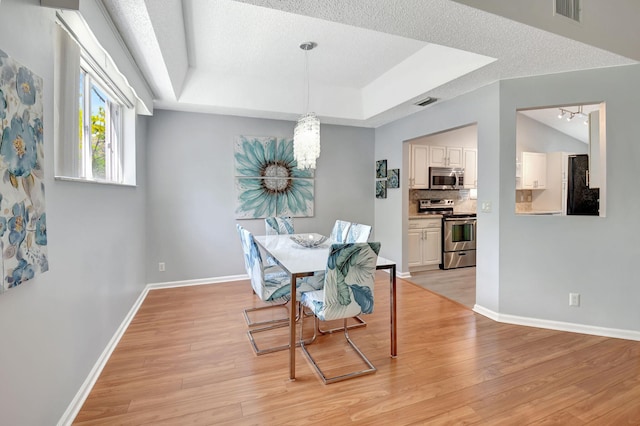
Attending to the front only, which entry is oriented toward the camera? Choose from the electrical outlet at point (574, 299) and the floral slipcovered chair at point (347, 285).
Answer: the electrical outlet

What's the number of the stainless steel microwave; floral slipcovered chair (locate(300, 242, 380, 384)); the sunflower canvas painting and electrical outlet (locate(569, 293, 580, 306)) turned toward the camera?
3

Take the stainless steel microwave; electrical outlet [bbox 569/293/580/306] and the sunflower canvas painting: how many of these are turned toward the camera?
3

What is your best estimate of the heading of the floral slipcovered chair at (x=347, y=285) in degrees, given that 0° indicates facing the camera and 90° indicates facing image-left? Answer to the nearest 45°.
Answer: approximately 135°

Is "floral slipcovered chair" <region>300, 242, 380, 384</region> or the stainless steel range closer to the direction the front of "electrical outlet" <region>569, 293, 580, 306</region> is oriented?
the floral slipcovered chair

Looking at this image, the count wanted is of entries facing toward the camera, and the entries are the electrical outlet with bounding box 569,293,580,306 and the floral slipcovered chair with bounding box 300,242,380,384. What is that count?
1

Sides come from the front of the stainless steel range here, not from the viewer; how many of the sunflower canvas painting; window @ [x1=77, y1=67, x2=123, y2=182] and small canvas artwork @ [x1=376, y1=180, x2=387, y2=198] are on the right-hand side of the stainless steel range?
3

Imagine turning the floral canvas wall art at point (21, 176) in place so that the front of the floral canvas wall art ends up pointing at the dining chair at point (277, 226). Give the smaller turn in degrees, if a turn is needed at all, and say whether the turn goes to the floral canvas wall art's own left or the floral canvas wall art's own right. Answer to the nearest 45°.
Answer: approximately 90° to the floral canvas wall art's own left

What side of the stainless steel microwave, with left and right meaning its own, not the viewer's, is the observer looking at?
front

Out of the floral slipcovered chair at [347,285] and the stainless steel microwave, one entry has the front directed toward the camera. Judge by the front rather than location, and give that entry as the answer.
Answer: the stainless steel microwave

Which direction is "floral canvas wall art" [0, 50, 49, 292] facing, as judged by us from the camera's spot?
facing the viewer and to the right of the viewer
